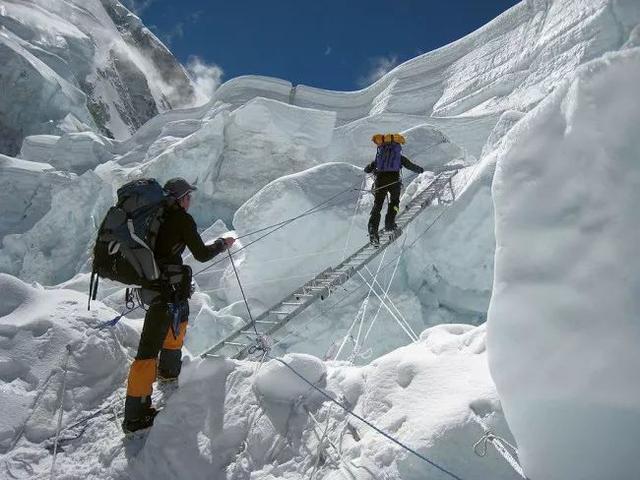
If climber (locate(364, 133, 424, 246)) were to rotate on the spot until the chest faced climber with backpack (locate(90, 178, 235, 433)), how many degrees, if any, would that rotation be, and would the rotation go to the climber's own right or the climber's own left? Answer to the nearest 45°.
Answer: approximately 180°

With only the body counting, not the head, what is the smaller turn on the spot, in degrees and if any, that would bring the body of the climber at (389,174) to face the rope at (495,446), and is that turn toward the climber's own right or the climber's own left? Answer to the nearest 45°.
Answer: approximately 180°

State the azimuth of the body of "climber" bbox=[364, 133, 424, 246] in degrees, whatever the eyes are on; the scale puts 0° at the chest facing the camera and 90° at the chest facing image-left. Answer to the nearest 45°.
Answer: approximately 180°

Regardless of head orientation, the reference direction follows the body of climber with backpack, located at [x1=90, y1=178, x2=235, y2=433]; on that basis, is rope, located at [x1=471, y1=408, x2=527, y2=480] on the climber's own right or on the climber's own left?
on the climber's own right

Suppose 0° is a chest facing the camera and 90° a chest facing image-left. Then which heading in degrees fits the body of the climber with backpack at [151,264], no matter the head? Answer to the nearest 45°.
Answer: approximately 225°

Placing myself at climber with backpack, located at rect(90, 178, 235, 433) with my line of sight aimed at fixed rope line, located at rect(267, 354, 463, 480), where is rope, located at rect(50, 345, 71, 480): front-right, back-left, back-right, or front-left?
back-right

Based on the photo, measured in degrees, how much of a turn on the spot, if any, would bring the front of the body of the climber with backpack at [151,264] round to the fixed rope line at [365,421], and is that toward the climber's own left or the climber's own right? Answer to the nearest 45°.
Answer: approximately 90° to the climber's own right

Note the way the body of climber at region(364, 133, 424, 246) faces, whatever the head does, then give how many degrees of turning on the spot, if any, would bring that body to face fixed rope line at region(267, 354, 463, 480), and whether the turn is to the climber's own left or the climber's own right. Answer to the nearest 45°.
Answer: approximately 180°
